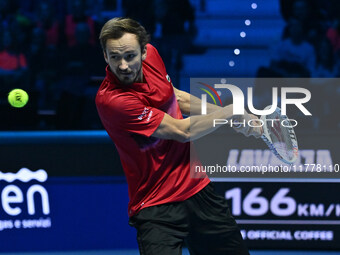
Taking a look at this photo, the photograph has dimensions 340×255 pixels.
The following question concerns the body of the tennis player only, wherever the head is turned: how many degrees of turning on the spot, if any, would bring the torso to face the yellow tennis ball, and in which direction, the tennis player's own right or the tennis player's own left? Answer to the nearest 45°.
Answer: approximately 180°
